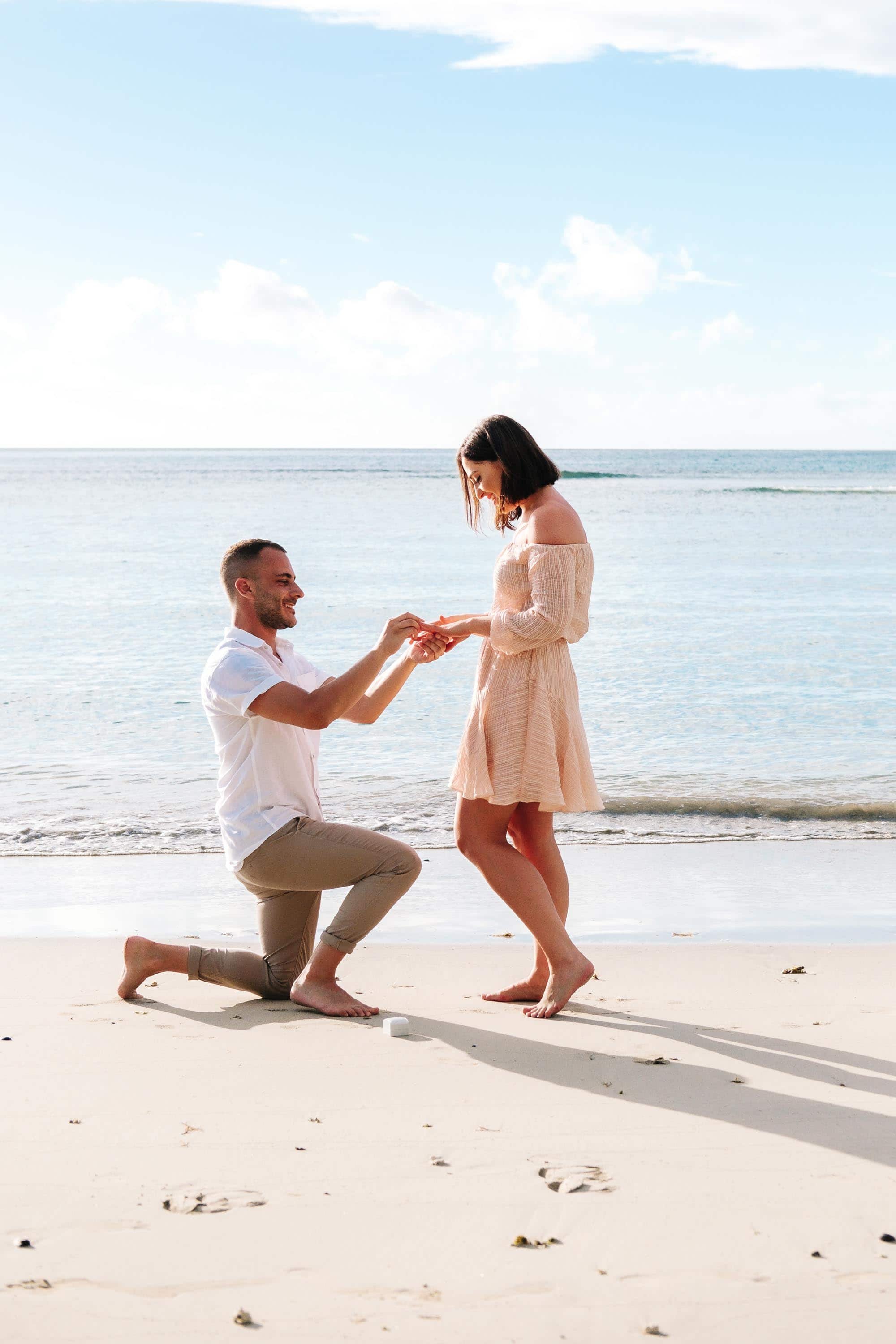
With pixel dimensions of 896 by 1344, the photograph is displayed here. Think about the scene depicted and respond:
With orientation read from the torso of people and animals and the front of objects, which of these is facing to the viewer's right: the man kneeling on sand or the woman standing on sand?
the man kneeling on sand

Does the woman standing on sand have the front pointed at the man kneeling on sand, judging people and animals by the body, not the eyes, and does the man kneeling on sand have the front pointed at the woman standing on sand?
yes

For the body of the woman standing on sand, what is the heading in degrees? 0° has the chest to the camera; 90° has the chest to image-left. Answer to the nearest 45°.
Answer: approximately 90°

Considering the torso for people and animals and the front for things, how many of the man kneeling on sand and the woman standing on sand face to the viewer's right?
1

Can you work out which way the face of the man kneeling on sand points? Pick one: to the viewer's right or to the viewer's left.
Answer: to the viewer's right

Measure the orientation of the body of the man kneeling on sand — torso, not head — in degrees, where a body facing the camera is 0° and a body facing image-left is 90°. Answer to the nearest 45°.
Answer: approximately 270°

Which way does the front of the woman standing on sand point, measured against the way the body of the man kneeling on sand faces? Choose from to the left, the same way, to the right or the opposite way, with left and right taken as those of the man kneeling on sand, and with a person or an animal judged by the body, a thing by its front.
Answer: the opposite way

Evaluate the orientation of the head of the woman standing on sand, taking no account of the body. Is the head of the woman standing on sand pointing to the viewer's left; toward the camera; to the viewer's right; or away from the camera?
to the viewer's left
